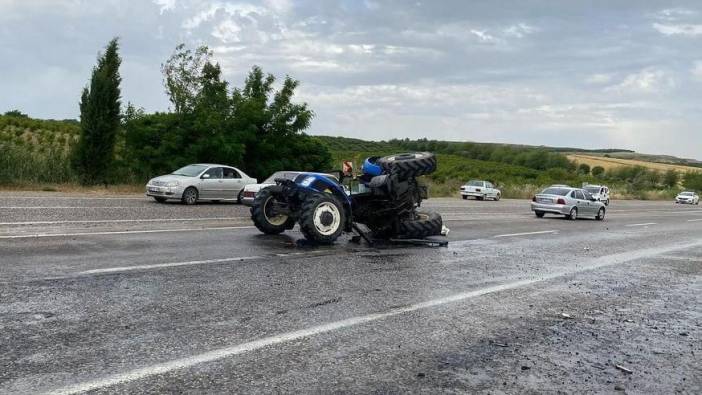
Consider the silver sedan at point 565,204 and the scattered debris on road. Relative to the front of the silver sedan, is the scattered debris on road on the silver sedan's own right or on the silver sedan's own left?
on the silver sedan's own right

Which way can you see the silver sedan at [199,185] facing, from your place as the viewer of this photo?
facing the viewer and to the left of the viewer

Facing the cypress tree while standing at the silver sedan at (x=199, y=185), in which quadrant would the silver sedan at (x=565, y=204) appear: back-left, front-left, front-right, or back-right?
back-right

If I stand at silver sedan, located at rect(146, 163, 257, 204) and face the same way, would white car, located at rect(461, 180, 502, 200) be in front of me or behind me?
behind

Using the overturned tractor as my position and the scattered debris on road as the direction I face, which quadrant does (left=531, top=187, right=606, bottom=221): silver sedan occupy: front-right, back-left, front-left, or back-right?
back-left

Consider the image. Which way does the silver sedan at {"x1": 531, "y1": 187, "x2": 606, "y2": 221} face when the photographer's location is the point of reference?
facing away from the viewer and to the right of the viewer

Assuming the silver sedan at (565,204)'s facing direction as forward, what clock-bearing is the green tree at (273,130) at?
The green tree is roughly at 8 o'clock from the silver sedan.

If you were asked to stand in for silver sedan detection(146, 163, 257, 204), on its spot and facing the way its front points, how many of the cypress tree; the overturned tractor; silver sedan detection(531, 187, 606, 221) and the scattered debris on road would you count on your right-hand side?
1

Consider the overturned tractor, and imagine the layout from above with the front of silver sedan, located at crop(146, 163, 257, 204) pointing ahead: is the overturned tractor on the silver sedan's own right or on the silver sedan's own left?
on the silver sedan's own left

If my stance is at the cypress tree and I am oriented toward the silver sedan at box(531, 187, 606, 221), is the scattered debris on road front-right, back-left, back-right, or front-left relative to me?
front-right

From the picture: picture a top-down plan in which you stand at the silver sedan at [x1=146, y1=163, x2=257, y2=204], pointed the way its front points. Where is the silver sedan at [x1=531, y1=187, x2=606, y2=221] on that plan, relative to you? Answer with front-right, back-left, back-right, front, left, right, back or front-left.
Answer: back-left

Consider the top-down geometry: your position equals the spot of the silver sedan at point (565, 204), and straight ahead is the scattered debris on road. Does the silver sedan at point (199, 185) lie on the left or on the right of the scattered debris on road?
right
